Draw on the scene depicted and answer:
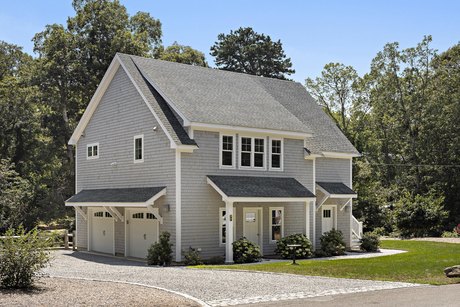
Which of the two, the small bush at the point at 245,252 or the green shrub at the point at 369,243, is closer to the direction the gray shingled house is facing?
the small bush

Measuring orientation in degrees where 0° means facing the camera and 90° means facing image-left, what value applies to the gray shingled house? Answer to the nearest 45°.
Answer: approximately 315°
